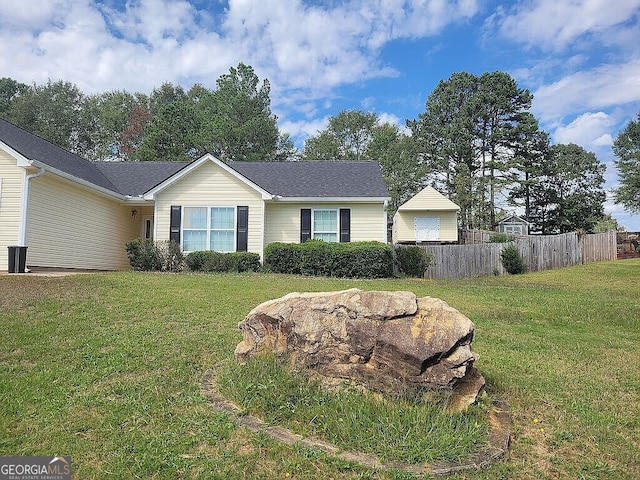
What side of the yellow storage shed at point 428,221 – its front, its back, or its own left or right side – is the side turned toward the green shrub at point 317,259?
front

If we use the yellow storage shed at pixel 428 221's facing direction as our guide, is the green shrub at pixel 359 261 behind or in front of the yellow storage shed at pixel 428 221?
in front

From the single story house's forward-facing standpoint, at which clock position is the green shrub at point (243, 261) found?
The green shrub is roughly at 10 o'clock from the single story house.

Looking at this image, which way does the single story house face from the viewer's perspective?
toward the camera

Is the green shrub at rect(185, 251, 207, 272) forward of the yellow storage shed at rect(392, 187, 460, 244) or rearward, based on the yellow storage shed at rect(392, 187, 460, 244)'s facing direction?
forward

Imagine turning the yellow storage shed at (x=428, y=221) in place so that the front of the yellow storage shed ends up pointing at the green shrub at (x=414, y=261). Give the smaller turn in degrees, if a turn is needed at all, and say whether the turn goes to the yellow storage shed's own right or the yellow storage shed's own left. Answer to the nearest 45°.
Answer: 0° — it already faces it

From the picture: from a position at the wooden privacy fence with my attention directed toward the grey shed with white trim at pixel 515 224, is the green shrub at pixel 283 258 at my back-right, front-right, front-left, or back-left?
back-left

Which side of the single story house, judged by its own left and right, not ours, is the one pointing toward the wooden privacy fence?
left

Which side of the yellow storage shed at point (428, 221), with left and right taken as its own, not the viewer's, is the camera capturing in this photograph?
front
